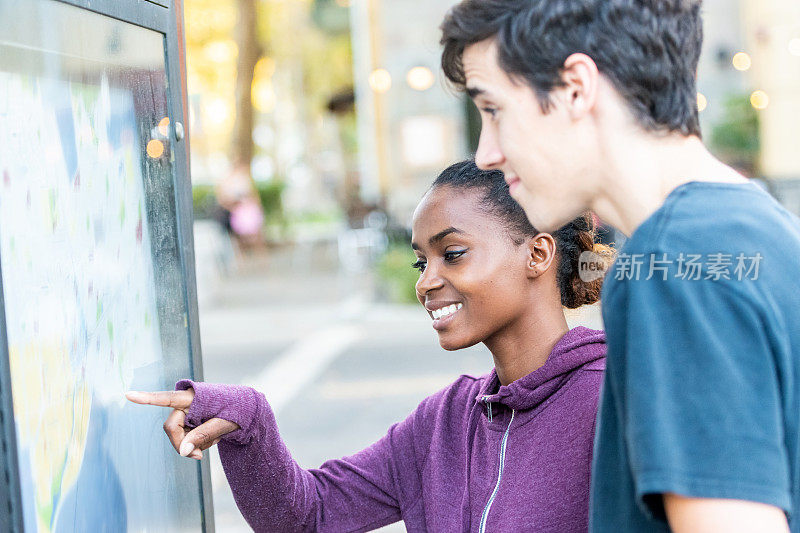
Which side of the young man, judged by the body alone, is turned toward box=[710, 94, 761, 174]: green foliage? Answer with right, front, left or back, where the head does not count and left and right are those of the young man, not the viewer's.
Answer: right

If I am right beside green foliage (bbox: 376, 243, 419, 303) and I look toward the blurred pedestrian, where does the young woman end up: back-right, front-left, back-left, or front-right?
back-left

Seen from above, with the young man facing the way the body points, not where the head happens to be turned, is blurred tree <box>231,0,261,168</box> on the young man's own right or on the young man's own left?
on the young man's own right

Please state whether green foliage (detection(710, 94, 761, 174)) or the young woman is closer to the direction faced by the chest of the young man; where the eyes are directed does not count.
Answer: the young woman

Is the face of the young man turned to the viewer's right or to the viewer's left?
to the viewer's left

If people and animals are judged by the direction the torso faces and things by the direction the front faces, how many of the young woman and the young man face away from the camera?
0

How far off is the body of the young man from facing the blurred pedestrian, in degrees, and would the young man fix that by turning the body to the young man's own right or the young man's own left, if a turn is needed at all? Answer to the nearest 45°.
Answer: approximately 45° to the young man's own right

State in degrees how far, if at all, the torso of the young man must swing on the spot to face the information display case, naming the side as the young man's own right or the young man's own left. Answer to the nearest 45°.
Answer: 0° — they already face it

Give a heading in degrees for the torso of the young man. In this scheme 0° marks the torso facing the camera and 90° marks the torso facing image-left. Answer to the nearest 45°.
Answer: approximately 90°

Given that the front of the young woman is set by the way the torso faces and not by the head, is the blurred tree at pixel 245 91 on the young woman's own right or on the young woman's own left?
on the young woman's own right

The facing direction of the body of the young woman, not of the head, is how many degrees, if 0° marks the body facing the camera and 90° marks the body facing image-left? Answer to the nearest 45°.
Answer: approximately 45°
